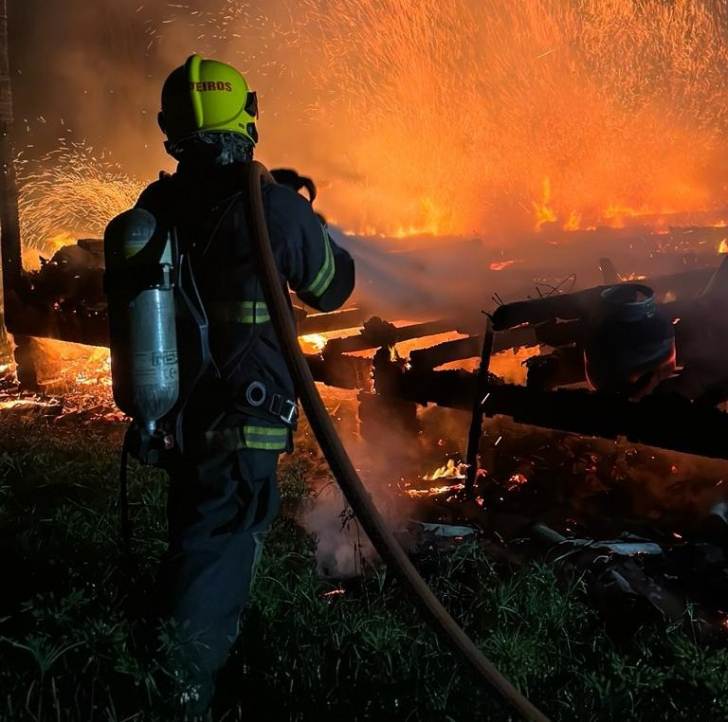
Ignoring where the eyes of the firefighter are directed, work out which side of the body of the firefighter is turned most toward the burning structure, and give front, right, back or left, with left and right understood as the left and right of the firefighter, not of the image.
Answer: front

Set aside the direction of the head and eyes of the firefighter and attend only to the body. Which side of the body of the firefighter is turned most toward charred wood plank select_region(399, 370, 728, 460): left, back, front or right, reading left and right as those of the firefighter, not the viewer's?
front

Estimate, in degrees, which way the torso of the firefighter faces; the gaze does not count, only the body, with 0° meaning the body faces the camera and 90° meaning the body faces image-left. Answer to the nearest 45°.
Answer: approximately 225°

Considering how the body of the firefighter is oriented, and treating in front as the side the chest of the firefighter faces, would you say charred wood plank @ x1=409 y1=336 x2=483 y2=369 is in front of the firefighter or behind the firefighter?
in front

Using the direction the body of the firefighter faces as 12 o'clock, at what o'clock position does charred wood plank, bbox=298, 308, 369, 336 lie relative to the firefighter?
The charred wood plank is roughly at 11 o'clock from the firefighter.

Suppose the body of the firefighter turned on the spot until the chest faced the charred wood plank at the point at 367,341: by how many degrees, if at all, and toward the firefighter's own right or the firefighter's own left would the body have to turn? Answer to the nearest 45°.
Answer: approximately 45° to the firefighter's own left
